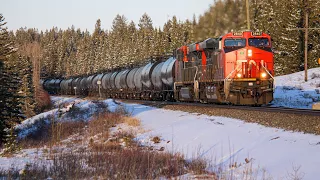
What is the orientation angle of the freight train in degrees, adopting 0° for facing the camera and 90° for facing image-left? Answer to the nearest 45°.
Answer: approximately 315°
